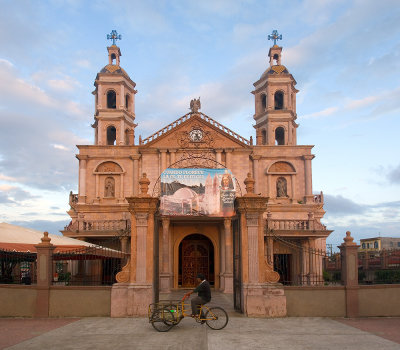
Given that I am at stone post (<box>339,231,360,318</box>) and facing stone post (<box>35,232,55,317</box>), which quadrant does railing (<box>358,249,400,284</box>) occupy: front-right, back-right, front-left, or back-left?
back-right

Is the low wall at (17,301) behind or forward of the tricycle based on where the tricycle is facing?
forward

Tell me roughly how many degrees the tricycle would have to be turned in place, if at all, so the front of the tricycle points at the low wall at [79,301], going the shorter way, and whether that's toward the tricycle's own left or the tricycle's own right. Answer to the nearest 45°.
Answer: approximately 45° to the tricycle's own right

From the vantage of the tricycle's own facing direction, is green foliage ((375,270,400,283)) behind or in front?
behind

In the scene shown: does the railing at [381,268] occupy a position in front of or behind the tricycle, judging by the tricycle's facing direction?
behind

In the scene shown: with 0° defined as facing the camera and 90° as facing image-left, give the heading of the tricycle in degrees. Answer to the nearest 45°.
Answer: approximately 90°

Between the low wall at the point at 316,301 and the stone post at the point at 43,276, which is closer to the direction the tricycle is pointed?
the stone post

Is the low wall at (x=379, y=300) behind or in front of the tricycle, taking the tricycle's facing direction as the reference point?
behind

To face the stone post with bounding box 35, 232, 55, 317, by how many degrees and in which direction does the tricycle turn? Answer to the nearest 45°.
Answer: approximately 45° to its right
